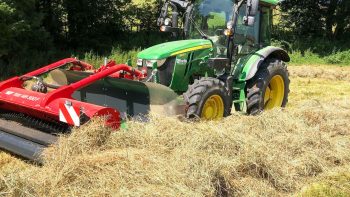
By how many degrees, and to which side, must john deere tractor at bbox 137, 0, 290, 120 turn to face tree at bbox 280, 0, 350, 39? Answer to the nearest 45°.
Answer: approximately 135° to its right

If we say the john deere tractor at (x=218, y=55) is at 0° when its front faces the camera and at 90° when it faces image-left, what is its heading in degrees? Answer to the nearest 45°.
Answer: approximately 45°

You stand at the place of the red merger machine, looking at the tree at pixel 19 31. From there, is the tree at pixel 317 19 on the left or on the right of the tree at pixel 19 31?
right

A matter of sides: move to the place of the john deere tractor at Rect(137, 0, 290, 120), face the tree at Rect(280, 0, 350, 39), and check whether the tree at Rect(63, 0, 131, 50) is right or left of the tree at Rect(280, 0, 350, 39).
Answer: left

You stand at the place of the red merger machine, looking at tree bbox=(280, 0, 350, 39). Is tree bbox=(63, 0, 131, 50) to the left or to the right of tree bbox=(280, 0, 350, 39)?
left

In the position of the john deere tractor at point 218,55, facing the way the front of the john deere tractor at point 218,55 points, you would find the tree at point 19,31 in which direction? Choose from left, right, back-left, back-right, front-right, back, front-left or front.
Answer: right
